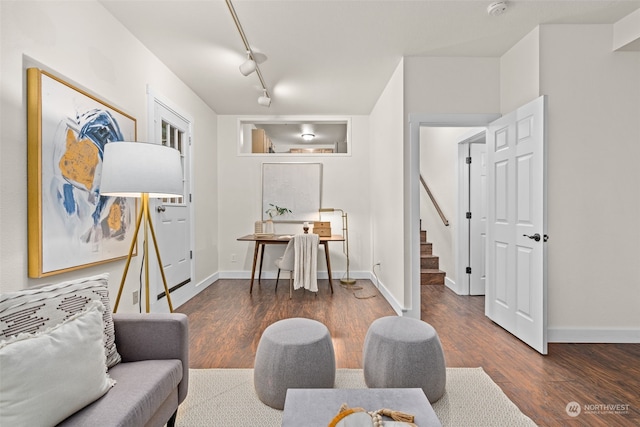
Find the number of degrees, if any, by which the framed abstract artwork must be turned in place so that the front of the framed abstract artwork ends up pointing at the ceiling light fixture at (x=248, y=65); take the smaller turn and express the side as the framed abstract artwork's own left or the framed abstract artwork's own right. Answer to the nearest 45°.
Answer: approximately 45° to the framed abstract artwork's own left

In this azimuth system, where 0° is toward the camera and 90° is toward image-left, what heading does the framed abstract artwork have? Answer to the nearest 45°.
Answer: approximately 315°

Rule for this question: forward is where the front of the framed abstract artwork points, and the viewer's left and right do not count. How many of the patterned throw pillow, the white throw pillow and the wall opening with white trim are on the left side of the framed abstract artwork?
1

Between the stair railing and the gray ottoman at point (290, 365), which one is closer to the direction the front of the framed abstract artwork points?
the gray ottoman

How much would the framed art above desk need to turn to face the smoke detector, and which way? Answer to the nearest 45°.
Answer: approximately 45° to its left

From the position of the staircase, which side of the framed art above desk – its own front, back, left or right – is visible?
left

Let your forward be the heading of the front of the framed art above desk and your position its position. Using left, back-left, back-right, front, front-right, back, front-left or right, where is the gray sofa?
front

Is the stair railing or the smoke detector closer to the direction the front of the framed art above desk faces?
the smoke detector

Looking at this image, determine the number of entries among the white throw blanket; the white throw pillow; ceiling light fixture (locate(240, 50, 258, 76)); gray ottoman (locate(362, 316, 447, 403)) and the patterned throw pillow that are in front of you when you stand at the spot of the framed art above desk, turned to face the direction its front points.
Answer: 5

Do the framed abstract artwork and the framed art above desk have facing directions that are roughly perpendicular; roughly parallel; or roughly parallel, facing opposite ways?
roughly perpendicular

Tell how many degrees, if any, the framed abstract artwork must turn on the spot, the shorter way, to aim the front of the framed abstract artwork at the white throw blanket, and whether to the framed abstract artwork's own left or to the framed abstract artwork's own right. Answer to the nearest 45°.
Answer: approximately 45° to the framed abstract artwork's own left

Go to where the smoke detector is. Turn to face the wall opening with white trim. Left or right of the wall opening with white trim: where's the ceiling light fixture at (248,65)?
left

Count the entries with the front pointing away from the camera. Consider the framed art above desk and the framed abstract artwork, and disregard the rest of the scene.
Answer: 0

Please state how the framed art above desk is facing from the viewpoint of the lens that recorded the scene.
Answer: facing the viewer

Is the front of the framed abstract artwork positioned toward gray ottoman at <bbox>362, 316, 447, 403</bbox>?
yes

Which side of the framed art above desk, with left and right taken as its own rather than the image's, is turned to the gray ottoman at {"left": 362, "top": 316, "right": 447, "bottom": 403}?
front

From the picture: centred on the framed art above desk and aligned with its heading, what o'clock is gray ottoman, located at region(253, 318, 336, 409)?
The gray ottoman is roughly at 12 o'clock from the framed art above desk.
